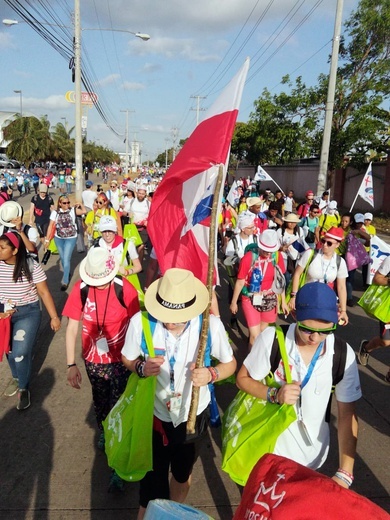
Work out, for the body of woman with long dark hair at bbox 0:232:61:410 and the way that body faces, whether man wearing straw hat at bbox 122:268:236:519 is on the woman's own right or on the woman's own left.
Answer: on the woman's own left

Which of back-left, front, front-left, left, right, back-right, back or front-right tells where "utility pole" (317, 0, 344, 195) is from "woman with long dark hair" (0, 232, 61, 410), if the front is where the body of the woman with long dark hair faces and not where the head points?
back

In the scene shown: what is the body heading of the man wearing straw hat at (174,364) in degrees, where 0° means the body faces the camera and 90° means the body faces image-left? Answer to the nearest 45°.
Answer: approximately 0°

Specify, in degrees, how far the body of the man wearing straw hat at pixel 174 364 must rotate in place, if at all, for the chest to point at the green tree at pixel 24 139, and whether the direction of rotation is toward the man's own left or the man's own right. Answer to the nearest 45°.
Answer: approximately 180°

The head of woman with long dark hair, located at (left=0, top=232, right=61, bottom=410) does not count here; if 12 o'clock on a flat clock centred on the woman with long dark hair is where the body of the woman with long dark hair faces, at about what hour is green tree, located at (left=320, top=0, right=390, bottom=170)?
The green tree is roughly at 6 o'clock from the woman with long dark hair.

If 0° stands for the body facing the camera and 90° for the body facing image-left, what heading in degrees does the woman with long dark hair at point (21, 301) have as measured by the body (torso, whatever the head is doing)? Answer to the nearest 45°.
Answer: approximately 45°

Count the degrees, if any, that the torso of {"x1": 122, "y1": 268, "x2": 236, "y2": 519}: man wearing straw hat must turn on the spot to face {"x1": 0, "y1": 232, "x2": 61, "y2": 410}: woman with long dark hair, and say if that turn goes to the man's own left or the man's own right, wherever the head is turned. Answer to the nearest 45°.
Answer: approximately 135° to the man's own right

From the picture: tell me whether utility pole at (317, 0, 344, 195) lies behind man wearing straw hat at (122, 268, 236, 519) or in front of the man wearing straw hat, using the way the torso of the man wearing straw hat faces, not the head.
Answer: behind
